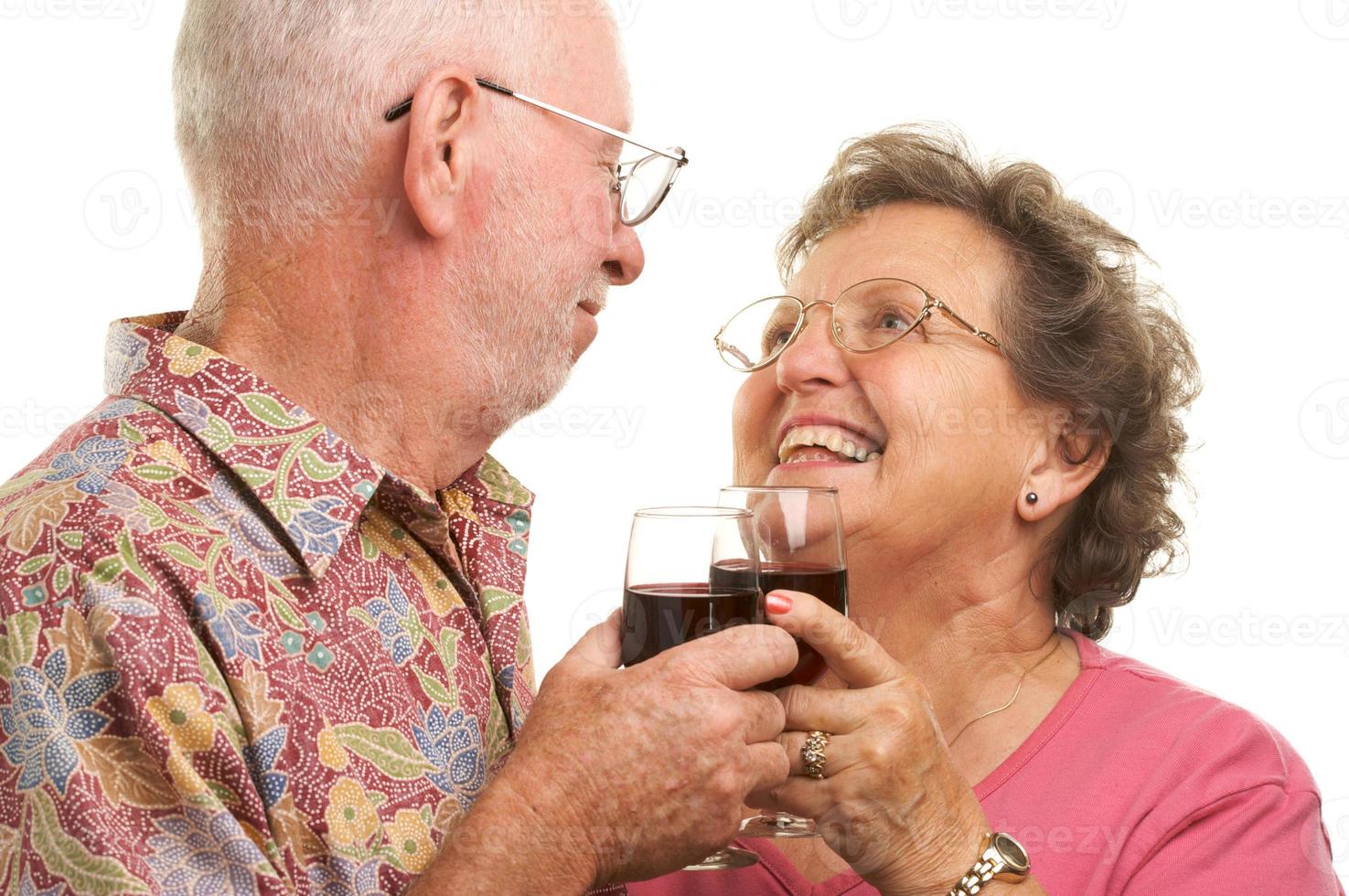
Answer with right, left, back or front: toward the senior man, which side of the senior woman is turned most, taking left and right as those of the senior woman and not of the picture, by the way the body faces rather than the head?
front

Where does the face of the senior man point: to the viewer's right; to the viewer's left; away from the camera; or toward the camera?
to the viewer's right

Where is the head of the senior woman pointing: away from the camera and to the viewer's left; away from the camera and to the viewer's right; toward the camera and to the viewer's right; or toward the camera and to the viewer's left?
toward the camera and to the viewer's left

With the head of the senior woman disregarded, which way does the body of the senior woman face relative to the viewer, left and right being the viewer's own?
facing the viewer and to the left of the viewer
